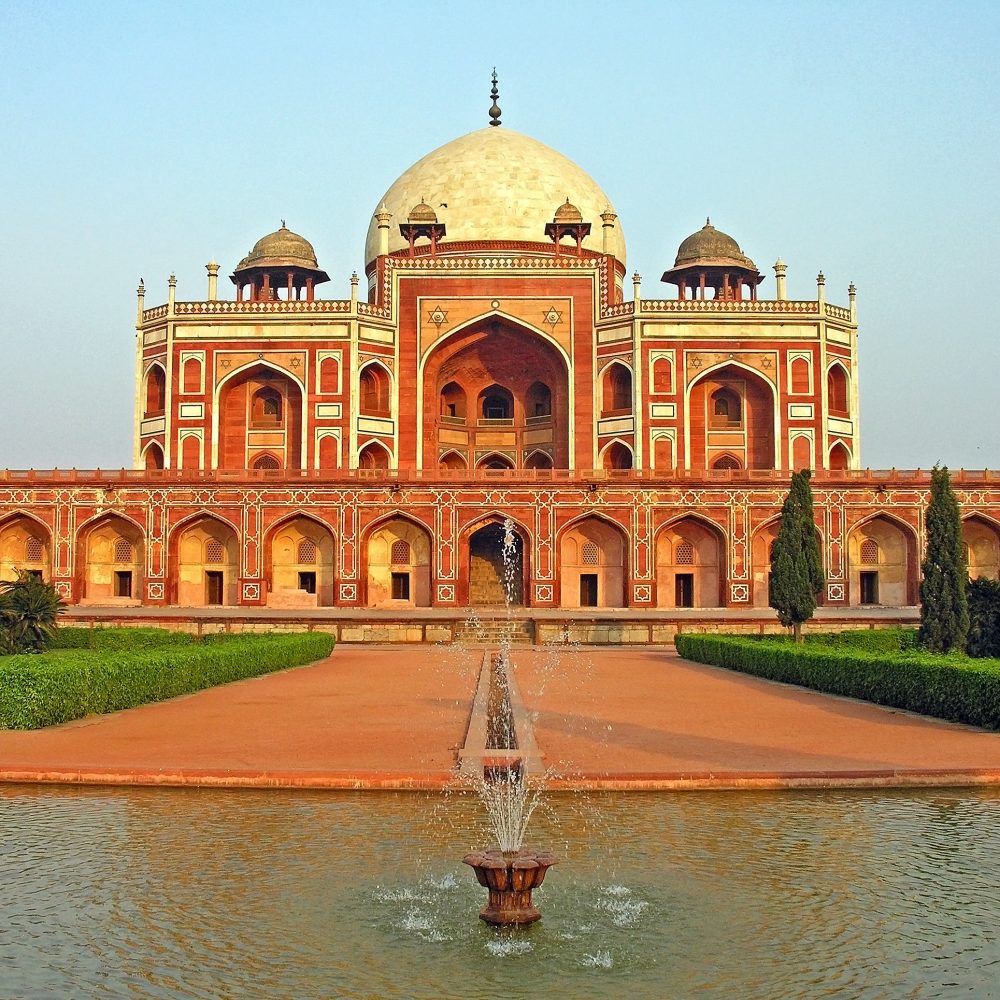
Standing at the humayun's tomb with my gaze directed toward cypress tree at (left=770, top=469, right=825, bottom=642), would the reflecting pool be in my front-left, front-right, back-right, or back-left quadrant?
front-right

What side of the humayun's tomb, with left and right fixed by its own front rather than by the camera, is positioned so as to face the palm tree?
front

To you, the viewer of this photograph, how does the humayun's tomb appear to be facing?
facing the viewer

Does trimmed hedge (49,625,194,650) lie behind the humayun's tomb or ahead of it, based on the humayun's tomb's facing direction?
ahead

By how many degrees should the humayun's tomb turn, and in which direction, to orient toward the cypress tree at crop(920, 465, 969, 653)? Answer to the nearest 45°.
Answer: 0° — it already faces it

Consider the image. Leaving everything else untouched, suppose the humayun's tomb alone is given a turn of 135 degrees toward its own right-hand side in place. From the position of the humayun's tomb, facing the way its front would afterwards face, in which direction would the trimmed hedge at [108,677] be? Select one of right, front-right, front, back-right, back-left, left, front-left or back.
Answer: back-left

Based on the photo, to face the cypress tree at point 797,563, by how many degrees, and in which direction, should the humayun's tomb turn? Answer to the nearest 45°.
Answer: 0° — it already faces it

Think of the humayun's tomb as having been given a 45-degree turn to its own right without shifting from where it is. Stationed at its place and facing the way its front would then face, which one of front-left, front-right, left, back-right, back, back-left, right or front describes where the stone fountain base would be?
front-left

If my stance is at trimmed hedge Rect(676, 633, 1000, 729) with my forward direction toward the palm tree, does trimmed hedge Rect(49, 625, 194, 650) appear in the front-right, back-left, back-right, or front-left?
front-right

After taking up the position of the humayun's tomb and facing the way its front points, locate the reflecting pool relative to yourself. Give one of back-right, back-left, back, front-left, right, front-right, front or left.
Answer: front
